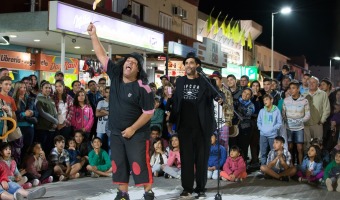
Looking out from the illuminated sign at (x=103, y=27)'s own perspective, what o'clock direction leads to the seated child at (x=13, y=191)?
The seated child is roughly at 2 o'clock from the illuminated sign.

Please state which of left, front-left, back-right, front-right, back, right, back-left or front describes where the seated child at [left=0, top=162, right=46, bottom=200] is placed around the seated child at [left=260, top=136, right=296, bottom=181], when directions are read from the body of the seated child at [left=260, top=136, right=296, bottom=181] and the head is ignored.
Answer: front-right

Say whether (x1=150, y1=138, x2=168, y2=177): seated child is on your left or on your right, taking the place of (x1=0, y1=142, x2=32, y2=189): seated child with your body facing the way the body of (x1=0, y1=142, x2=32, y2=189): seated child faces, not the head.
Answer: on your left

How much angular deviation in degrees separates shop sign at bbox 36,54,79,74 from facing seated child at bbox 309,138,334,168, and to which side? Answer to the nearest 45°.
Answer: approximately 45° to its left

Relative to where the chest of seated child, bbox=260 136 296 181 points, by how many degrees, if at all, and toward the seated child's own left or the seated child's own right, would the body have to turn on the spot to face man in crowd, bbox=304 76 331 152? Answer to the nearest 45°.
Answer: approximately 135° to the seated child's own left

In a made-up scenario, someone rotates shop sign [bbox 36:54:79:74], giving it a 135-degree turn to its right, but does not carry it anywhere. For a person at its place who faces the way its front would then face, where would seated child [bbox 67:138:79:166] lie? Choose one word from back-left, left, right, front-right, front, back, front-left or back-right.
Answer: back-left

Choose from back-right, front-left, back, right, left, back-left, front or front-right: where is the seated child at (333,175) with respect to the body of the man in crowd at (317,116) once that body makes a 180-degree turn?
back-right

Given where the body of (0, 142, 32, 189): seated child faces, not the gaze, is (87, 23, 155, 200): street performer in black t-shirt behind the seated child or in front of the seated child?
in front

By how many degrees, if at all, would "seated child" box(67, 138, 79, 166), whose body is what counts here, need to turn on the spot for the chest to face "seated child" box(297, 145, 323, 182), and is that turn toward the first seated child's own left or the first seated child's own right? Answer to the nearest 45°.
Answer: approximately 90° to the first seated child's own left

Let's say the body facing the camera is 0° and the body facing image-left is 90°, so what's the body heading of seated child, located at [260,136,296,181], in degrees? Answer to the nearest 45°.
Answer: approximately 0°
